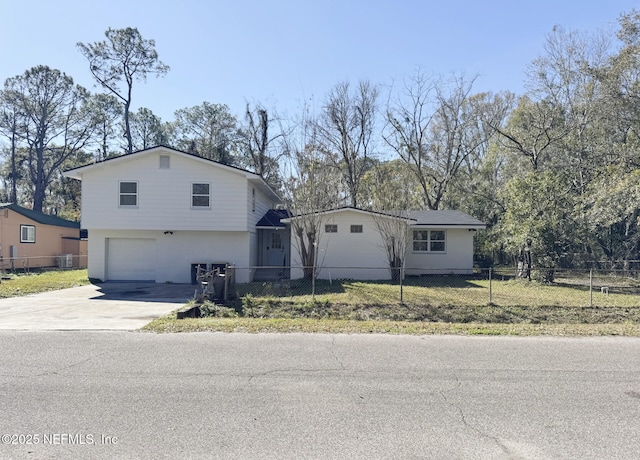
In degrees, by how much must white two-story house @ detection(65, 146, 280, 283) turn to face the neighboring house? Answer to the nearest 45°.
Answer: approximately 135° to its right

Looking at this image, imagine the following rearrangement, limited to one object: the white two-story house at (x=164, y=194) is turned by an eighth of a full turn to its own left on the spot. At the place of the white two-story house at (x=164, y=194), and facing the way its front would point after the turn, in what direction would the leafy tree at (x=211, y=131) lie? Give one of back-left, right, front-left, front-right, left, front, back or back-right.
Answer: back-left

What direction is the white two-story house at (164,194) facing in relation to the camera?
toward the camera

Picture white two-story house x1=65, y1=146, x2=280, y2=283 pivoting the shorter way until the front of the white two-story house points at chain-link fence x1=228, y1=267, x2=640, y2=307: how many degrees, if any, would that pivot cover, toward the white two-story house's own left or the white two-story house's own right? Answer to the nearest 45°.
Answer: approximately 45° to the white two-story house's own left

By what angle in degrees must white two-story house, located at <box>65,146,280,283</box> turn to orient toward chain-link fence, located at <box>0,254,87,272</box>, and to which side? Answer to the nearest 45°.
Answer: approximately 135° to its right
